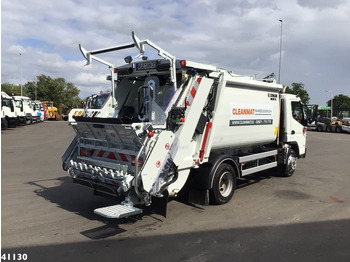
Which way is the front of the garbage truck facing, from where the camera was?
facing away from the viewer and to the right of the viewer

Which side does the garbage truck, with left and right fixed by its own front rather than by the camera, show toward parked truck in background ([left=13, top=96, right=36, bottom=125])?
left

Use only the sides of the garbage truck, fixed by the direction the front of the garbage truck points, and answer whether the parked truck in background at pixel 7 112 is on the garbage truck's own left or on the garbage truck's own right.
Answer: on the garbage truck's own left
